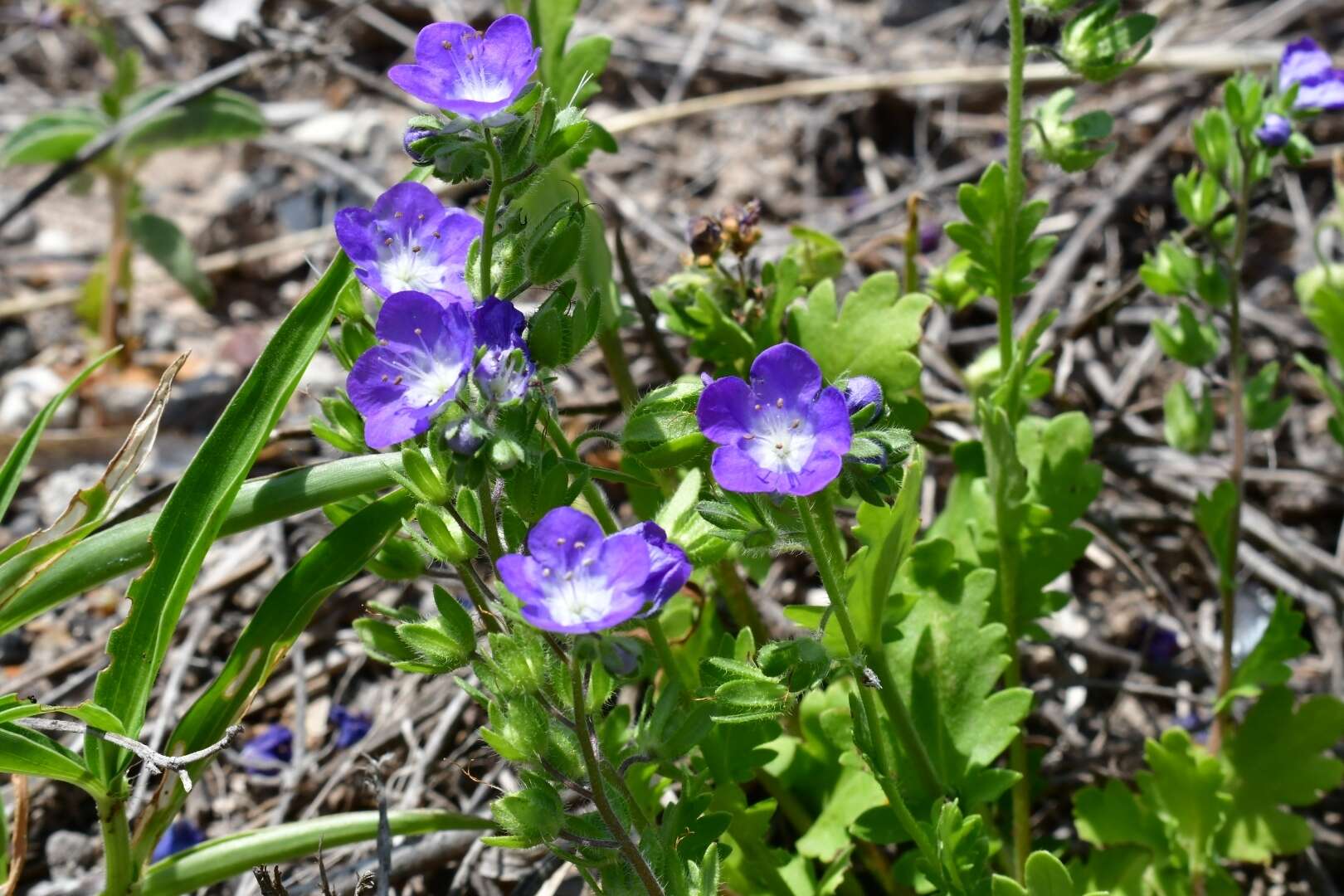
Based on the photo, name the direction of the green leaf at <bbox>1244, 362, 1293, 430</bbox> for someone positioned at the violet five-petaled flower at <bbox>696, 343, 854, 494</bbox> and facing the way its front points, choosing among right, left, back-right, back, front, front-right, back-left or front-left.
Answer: back-left

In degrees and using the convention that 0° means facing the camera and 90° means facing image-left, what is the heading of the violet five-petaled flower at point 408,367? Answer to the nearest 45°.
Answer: approximately 45°

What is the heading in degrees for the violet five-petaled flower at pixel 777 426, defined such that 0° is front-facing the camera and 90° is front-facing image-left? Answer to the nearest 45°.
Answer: approximately 0°

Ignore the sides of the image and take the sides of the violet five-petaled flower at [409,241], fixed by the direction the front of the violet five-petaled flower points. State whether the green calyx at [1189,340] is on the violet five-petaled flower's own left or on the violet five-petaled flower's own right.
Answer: on the violet five-petaled flower's own left

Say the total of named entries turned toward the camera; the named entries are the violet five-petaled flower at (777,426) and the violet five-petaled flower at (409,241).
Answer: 2

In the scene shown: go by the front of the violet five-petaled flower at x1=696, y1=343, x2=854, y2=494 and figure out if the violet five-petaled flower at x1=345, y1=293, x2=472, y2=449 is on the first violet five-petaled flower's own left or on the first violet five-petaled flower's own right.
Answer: on the first violet five-petaled flower's own right

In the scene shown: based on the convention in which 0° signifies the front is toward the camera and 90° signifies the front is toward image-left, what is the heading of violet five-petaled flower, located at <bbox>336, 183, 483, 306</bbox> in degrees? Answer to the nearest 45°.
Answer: approximately 0°

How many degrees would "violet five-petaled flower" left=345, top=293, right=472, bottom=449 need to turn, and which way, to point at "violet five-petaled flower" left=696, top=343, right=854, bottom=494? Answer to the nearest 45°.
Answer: approximately 135° to its left
